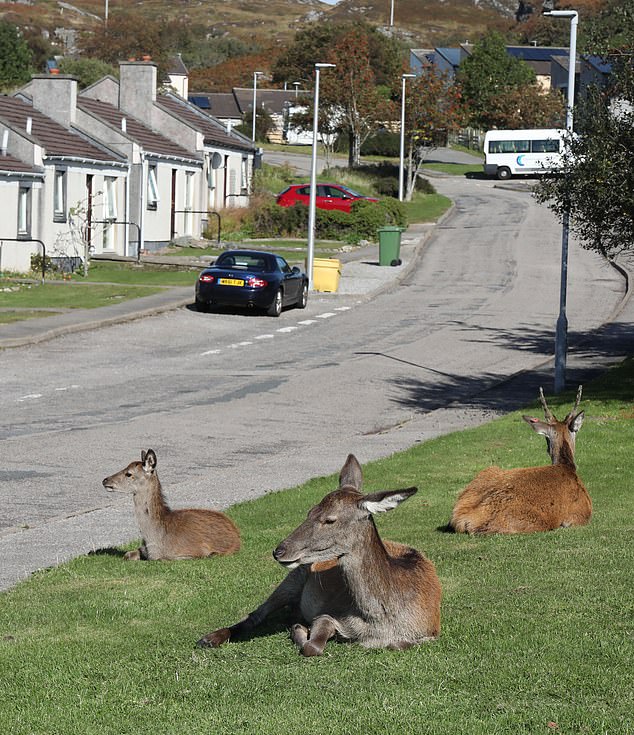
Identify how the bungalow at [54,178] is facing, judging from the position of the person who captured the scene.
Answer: facing the viewer and to the right of the viewer

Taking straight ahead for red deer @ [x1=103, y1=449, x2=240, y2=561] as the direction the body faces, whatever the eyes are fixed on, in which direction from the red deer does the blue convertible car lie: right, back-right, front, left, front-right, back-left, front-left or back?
right

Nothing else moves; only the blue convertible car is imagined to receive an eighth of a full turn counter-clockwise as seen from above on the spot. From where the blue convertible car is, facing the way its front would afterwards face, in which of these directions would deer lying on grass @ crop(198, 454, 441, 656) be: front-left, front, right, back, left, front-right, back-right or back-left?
back

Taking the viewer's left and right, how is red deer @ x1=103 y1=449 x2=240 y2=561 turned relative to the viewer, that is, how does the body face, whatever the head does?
facing to the left of the viewer

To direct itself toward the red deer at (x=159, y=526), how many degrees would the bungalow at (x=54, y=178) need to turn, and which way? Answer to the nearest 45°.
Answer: approximately 45° to its right

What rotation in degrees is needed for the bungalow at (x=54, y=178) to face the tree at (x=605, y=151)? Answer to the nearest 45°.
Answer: approximately 45° to its right

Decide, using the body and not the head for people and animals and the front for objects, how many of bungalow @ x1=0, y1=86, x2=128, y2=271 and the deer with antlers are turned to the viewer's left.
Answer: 0

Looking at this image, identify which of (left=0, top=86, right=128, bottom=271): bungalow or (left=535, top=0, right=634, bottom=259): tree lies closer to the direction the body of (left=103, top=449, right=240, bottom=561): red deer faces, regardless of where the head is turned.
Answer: the bungalow

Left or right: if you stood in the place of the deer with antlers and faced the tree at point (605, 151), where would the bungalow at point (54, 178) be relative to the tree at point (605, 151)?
left

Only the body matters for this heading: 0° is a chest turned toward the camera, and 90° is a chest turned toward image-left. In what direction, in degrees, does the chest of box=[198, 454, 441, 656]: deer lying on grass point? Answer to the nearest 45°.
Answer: approximately 45°

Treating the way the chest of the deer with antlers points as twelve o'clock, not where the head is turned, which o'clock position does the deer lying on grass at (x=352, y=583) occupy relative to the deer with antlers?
The deer lying on grass is roughly at 5 o'clock from the deer with antlers.

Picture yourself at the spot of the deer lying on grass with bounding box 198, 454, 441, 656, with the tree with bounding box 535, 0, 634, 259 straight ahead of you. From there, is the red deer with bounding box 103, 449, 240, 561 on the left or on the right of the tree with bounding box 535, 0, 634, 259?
left

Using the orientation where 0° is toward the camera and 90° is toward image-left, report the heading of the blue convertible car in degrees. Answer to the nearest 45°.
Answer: approximately 225°

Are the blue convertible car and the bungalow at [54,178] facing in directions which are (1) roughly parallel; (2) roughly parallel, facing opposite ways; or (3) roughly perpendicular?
roughly perpendicular

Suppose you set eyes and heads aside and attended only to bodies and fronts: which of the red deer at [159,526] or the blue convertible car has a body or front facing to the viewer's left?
the red deer

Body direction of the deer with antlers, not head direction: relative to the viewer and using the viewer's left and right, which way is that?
facing away from the viewer and to the right of the viewer
